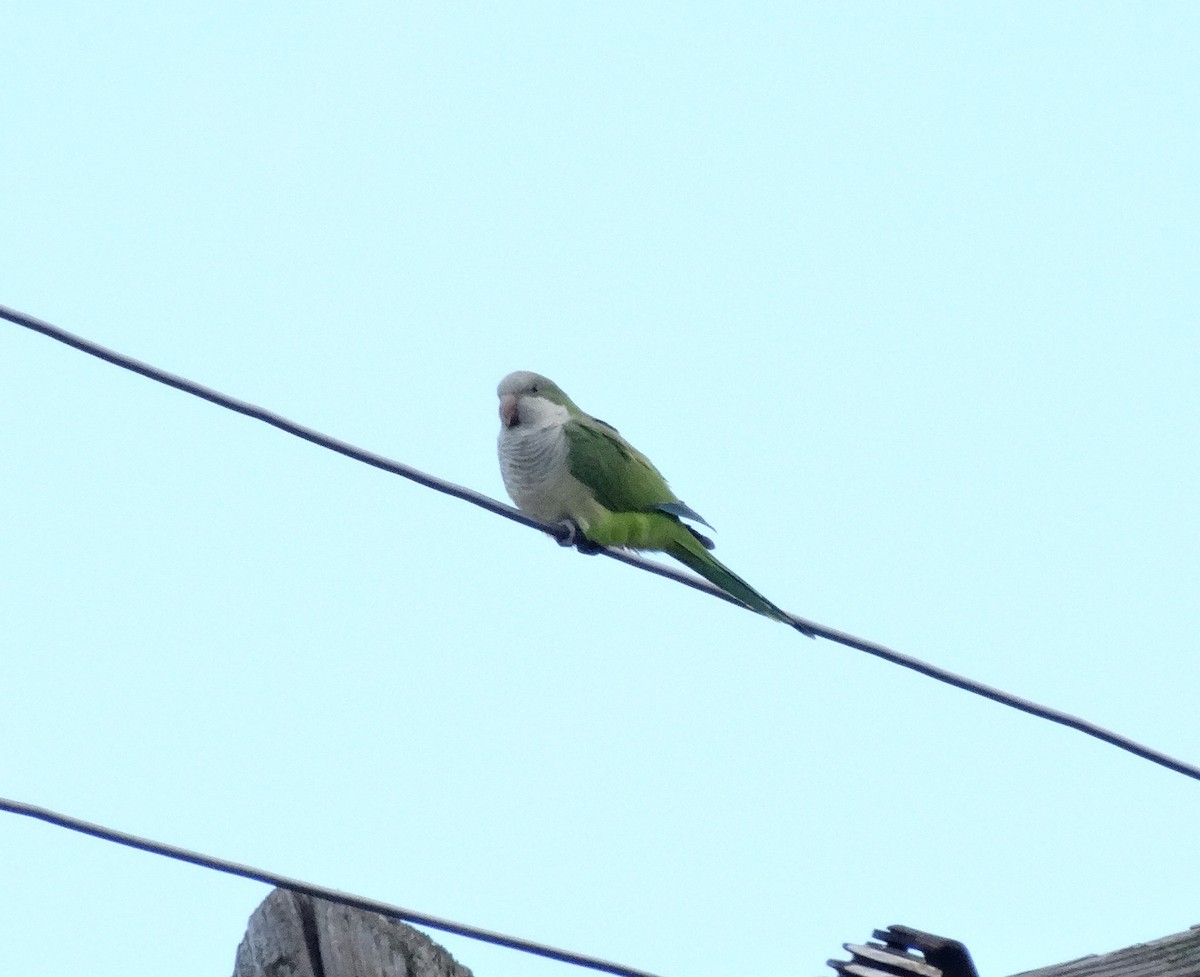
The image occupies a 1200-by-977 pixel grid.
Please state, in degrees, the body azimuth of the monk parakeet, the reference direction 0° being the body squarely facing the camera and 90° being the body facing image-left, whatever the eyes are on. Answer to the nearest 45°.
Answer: approximately 45°

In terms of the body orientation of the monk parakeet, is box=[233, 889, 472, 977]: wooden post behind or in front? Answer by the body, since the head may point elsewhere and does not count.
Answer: in front
